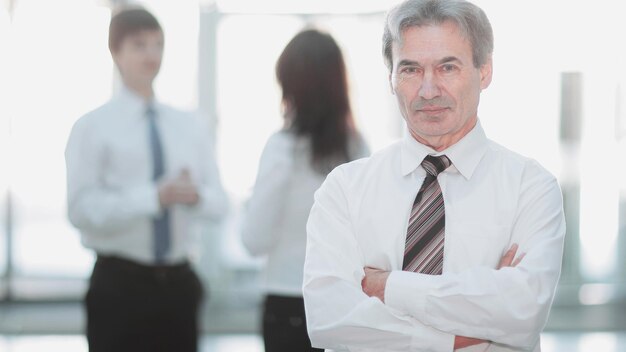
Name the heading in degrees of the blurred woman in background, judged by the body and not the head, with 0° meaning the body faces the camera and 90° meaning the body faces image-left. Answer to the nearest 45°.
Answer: approximately 135°

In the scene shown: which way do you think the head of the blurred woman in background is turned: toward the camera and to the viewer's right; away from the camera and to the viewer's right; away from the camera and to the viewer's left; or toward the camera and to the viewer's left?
away from the camera and to the viewer's left
